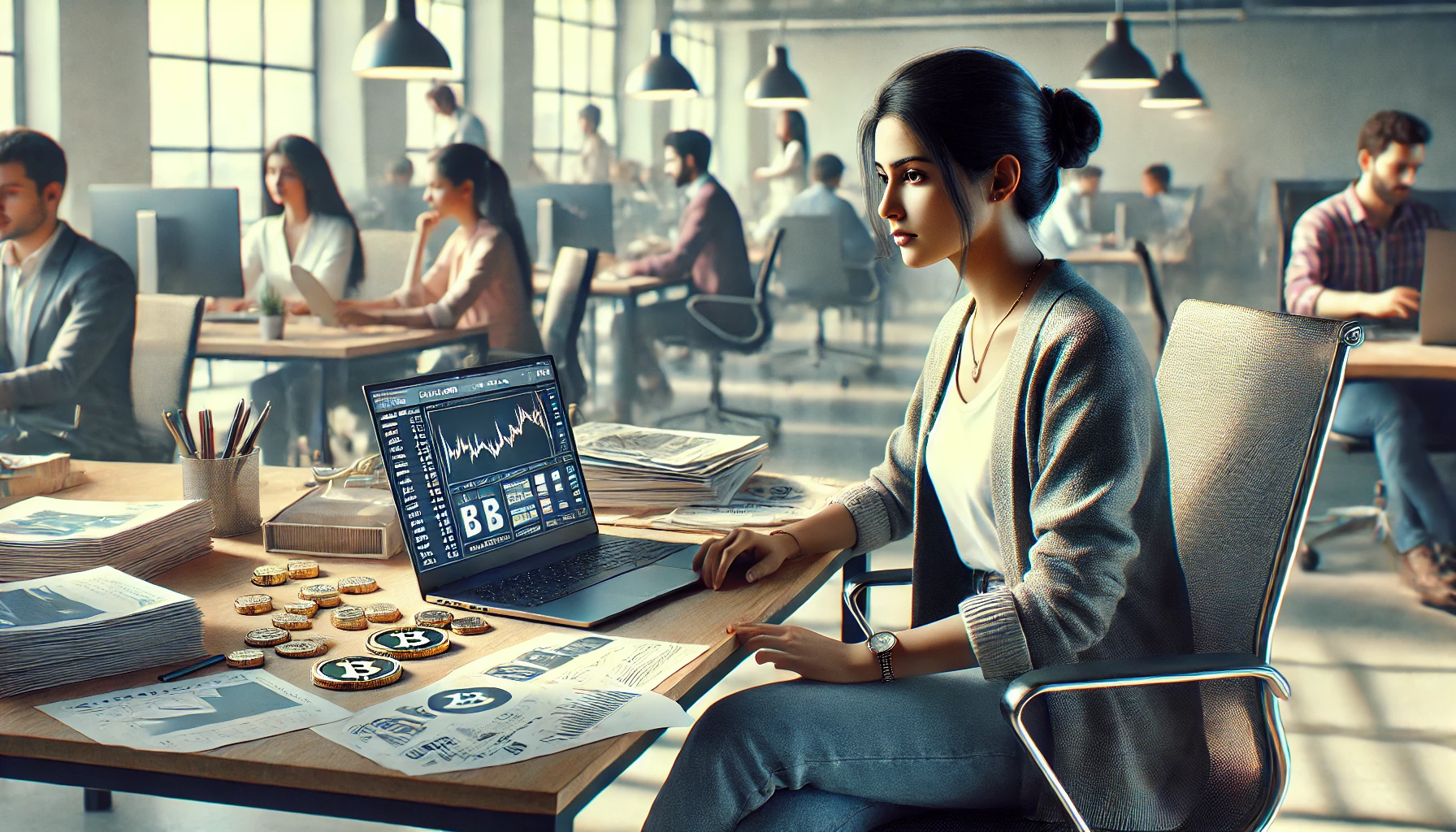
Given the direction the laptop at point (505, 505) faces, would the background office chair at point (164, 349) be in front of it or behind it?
behind

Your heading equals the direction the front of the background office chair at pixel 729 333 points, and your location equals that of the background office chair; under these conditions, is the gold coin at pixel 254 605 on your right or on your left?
on your left

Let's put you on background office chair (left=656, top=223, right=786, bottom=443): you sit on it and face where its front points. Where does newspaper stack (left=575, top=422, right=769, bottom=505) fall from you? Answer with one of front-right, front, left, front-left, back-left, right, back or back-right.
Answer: left

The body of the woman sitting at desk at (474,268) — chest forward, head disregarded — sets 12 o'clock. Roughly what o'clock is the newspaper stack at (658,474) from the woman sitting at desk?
The newspaper stack is roughly at 9 o'clock from the woman sitting at desk.

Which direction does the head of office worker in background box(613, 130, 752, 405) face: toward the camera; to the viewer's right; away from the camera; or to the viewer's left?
to the viewer's left

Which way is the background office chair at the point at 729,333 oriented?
to the viewer's left

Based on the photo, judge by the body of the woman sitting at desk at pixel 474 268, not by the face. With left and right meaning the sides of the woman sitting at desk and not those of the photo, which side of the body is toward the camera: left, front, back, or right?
left

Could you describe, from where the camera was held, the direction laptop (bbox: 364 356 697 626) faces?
facing the viewer and to the right of the viewer

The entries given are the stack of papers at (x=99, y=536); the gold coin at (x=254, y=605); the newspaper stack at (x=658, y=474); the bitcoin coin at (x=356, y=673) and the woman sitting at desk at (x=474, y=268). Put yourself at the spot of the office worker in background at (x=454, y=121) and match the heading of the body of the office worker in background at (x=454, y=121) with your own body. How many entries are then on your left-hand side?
5

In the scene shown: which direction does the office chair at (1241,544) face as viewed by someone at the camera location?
facing the viewer and to the left of the viewer

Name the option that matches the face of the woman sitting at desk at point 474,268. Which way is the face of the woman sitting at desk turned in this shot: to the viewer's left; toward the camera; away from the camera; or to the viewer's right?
to the viewer's left

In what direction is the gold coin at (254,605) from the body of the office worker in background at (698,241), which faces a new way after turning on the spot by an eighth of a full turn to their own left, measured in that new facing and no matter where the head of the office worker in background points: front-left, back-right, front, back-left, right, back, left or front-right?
front-left

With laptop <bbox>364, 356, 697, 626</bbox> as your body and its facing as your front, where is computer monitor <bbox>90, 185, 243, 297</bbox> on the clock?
The computer monitor is roughly at 7 o'clock from the laptop.

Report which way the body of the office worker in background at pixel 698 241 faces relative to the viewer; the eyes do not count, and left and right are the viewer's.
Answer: facing to the left of the viewer

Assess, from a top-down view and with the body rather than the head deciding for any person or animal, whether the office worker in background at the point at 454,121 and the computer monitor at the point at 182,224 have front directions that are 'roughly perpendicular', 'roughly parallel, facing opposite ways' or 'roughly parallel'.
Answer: roughly perpendicular

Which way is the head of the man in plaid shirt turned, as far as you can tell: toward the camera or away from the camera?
toward the camera
